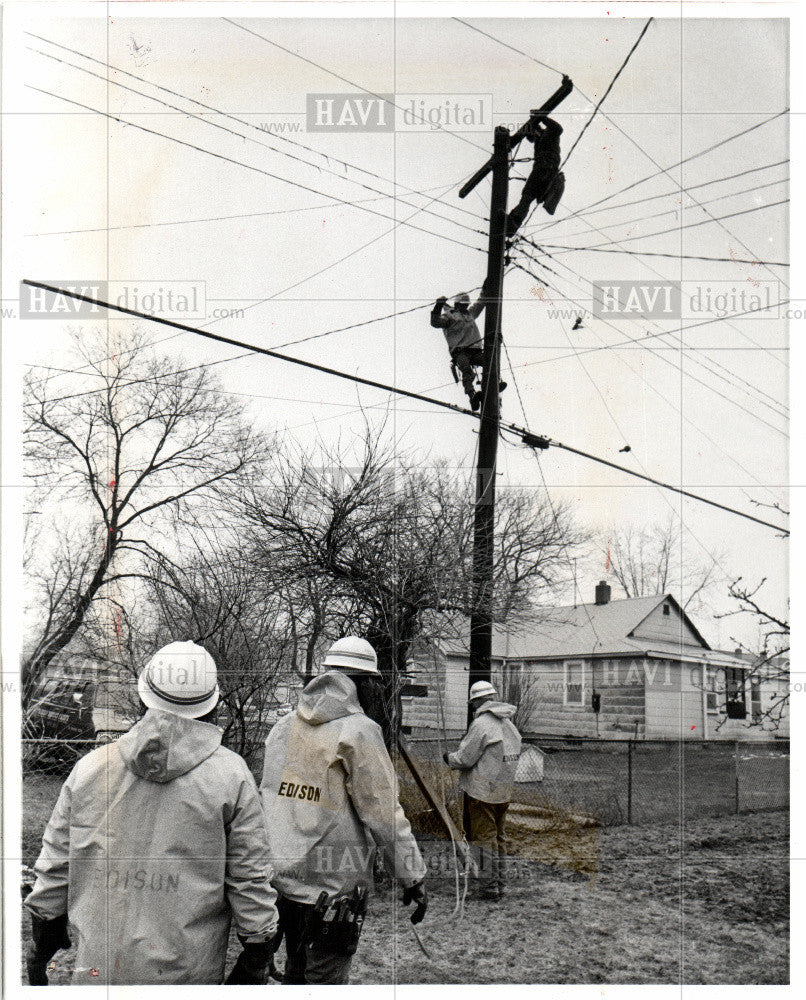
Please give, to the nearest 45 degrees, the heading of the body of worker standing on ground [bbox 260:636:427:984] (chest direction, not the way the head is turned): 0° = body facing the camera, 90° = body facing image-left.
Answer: approximately 225°

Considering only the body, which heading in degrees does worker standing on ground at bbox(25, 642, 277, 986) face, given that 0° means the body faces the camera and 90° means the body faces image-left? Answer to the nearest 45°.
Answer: approximately 180°

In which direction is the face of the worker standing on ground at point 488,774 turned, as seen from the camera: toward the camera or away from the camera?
away from the camera

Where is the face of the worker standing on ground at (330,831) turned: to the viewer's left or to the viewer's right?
to the viewer's right

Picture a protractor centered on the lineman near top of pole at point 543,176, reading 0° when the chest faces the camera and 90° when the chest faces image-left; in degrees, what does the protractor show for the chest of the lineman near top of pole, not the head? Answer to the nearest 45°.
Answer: approximately 90°

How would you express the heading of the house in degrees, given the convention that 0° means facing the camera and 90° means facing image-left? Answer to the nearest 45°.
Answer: approximately 315°

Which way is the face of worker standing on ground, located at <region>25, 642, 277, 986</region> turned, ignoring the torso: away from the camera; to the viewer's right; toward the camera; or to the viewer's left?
away from the camera
